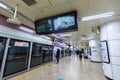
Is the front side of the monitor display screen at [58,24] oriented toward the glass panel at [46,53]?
no

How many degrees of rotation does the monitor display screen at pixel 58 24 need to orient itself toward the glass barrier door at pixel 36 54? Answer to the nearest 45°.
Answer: approximately 90° to its right

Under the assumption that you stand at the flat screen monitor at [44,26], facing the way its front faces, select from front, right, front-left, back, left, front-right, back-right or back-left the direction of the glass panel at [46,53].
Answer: back-right

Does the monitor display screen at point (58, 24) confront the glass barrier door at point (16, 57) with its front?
no

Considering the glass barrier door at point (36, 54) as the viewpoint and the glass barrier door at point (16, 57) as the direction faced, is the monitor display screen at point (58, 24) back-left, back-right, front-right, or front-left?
front-left

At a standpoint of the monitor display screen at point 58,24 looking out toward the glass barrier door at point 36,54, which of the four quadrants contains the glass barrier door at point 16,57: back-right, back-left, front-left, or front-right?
front-left

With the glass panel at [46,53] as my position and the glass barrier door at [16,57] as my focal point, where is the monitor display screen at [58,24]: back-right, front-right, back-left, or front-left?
front-left

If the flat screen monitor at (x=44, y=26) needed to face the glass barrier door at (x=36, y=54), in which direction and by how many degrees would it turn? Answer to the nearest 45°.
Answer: approximately 135° to its right

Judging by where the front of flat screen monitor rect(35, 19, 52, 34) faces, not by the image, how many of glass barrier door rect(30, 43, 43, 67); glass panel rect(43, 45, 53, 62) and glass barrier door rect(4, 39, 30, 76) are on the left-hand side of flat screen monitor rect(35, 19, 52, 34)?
0

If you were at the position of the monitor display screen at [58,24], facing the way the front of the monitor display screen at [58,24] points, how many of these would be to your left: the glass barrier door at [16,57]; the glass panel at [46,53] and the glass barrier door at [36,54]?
0

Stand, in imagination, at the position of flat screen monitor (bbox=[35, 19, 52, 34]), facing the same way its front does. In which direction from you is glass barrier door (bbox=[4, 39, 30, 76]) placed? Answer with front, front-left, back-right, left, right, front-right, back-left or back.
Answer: right

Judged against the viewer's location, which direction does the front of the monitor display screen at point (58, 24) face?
facing the viewer and to the left of the viewer
